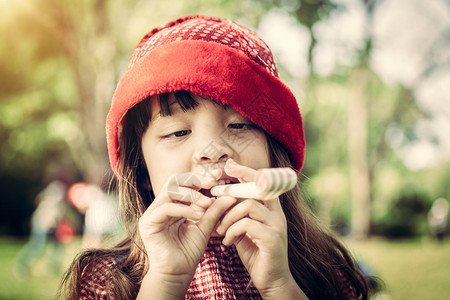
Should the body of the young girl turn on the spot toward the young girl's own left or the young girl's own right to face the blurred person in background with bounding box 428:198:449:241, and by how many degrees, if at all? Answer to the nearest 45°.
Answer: approximately 135° to the young girl's own left
